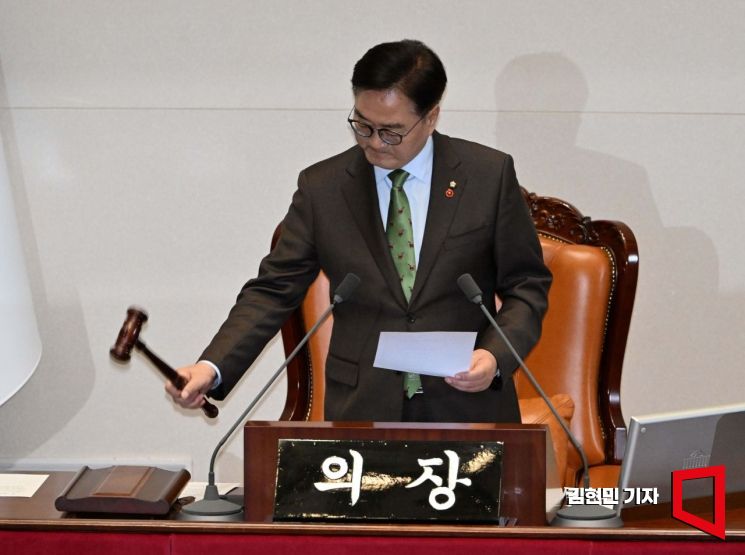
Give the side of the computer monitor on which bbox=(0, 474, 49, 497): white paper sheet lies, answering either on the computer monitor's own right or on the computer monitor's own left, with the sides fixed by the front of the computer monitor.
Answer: on the computer monitor's own left

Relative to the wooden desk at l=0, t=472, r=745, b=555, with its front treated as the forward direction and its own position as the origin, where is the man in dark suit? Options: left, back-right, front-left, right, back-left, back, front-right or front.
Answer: back

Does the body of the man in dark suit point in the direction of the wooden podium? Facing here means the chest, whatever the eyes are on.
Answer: yes

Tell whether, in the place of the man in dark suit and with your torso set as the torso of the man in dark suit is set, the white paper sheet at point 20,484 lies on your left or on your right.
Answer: on your right

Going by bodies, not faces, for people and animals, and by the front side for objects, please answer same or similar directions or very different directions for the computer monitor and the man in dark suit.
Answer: very different directions

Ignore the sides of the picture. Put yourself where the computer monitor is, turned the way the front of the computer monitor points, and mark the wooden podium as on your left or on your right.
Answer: on your left

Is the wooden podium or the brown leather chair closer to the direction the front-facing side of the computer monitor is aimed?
the brown leather chair

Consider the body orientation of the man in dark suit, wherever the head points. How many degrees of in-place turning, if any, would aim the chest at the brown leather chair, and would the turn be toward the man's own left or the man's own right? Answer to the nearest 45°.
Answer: approximately 135° to the man's own left

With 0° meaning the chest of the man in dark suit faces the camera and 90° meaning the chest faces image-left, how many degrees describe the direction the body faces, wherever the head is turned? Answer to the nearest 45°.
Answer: approximately 0°

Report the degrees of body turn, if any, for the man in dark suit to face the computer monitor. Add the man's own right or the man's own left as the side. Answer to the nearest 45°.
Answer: approximately 45° to the man's own left
